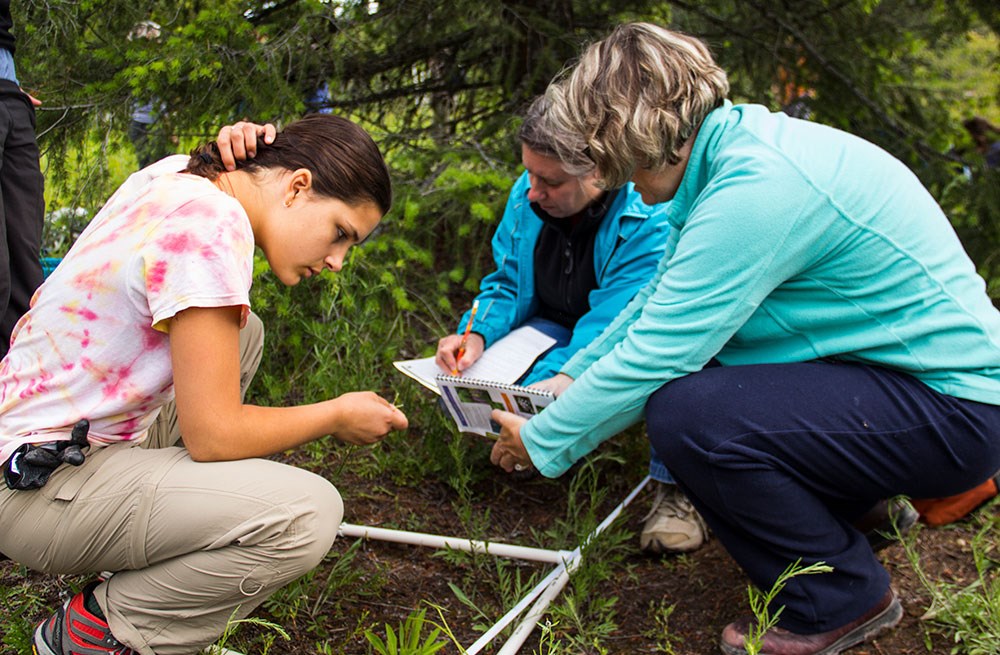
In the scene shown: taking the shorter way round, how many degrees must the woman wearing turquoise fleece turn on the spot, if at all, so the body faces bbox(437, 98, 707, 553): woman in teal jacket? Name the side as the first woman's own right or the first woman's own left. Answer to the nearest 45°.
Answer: approximately 45° to the first woman's own right

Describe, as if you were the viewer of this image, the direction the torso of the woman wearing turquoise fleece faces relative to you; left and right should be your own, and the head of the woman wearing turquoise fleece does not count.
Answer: facing to the left of the viewer

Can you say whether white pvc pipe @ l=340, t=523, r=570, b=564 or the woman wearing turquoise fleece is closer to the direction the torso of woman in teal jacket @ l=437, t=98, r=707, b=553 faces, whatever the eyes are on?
the white pvc pipe

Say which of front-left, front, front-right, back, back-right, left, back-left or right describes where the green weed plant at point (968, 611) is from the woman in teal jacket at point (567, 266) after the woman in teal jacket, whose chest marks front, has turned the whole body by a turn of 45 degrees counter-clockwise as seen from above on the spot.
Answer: front-left

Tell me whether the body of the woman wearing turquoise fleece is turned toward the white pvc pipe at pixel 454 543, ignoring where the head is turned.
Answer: yes

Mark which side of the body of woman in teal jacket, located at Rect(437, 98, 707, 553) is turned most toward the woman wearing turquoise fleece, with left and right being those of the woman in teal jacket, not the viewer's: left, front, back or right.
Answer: left

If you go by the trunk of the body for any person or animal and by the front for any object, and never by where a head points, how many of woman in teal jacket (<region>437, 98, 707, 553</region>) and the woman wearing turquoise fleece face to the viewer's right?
0

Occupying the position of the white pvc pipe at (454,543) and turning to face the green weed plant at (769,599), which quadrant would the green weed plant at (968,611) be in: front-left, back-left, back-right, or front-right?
front-left

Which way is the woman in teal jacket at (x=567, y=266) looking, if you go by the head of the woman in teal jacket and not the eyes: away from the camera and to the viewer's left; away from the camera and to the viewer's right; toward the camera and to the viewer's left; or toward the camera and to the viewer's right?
toward the camera and to the viewer's left

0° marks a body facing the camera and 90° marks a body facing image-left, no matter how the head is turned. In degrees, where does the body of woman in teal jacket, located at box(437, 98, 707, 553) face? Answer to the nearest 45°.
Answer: approximately 45°
